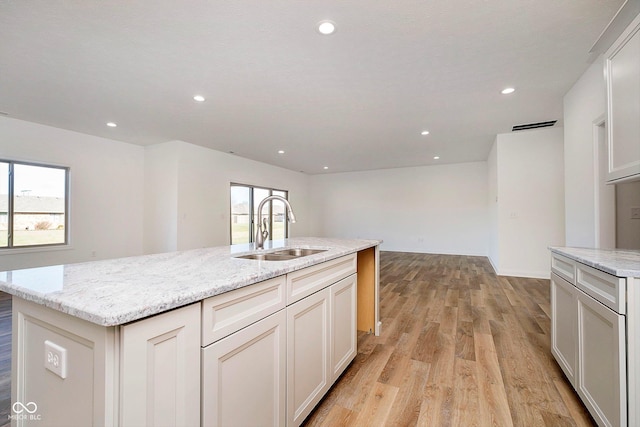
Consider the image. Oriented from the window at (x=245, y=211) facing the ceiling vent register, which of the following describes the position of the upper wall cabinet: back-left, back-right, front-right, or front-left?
front-right

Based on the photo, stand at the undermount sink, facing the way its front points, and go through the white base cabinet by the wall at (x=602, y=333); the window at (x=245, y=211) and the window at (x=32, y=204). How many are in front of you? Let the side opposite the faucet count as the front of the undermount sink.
1

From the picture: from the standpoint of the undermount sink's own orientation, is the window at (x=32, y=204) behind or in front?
behind

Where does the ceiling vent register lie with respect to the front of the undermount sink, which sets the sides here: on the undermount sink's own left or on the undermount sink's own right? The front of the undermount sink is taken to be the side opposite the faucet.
on the undermount sink's own left

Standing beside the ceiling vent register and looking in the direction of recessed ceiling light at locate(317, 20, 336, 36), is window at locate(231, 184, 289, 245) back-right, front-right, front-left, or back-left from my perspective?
front-right

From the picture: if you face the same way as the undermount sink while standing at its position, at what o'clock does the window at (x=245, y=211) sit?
The window is roughly at 7 o'clock from the undermount sink.
